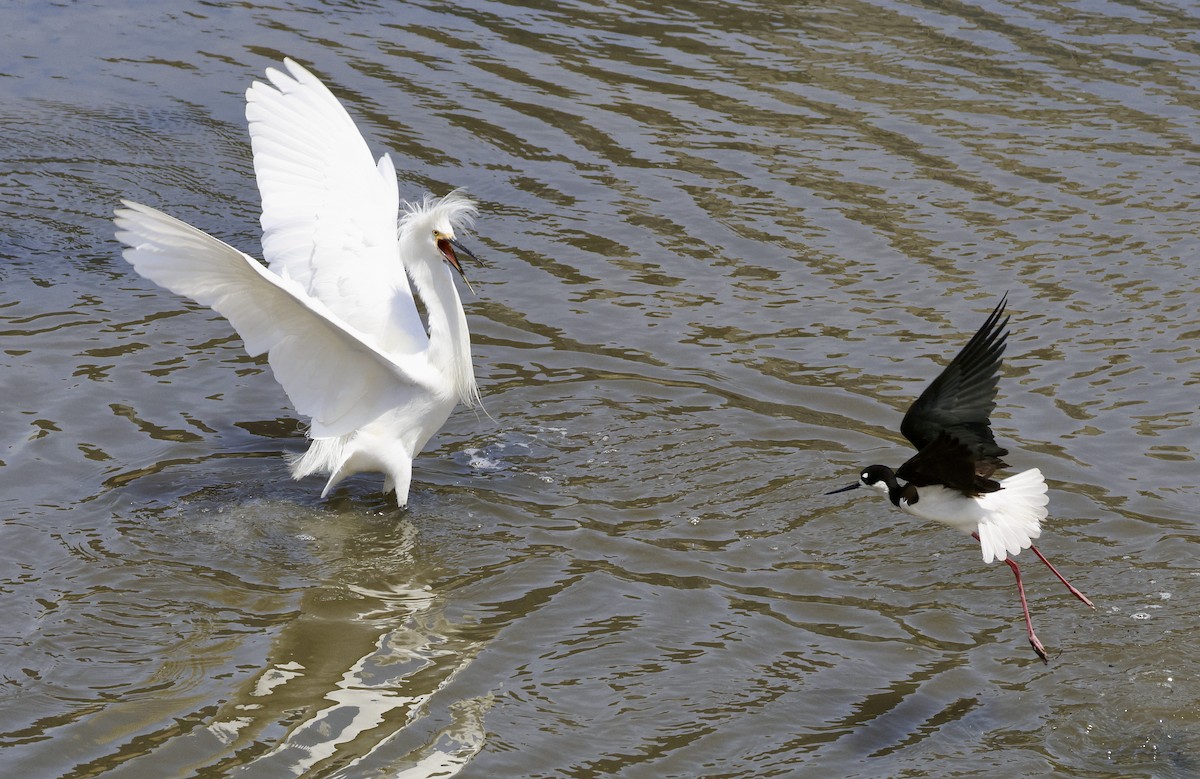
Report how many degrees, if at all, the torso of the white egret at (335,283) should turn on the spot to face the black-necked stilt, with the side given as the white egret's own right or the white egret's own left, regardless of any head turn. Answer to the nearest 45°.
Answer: approximately 45° to the white egret's own right

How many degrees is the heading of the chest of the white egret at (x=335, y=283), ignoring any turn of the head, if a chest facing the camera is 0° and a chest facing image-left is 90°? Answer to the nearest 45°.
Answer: approximately 270°

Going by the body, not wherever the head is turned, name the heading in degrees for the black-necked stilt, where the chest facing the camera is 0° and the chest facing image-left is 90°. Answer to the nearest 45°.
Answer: approximately 90°

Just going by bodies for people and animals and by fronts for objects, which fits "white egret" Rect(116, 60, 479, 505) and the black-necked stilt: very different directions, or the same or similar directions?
very different directions

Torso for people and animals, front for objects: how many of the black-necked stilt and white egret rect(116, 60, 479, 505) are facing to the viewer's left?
1
